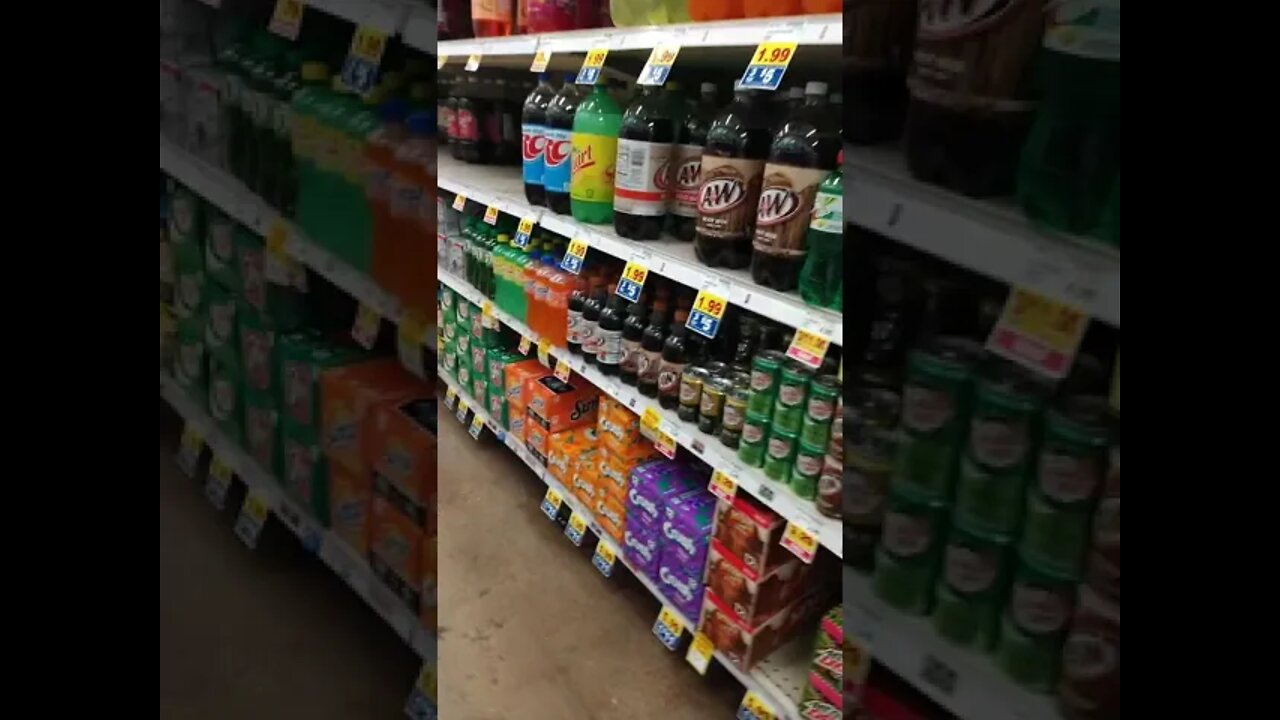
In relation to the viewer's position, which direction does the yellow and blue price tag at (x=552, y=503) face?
facing the viewer and to the left of the viewer

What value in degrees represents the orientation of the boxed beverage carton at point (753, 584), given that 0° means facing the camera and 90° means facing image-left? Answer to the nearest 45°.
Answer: approximately 45°

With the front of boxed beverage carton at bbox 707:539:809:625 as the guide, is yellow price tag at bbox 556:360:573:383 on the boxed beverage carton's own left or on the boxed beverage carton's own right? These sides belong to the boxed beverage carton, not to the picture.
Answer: on the boxed beverage carton's own right

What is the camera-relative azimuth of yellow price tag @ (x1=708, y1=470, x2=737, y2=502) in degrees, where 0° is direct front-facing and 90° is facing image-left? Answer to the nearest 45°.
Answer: approximately 45°
